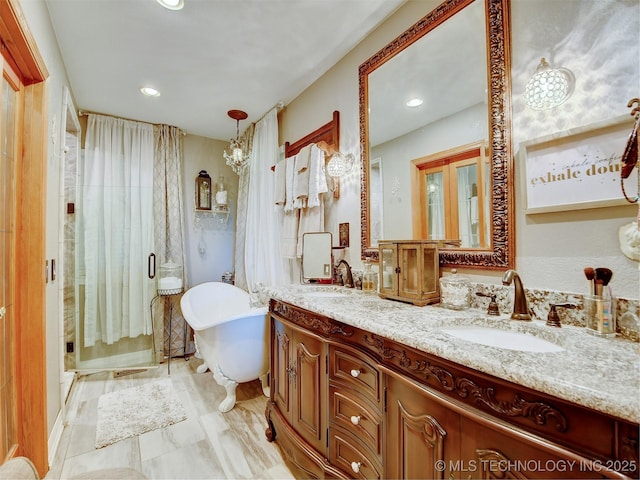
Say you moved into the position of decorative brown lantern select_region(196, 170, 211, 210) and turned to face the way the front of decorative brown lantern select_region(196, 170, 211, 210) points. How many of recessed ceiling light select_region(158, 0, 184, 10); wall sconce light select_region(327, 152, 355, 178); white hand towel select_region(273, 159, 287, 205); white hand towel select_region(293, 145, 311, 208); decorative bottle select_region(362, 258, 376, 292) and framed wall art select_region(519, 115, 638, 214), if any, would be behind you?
0

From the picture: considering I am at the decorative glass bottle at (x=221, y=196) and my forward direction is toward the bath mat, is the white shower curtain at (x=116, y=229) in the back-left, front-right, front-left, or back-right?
front-right

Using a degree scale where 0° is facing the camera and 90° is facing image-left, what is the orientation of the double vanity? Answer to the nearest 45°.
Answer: approximately 45°

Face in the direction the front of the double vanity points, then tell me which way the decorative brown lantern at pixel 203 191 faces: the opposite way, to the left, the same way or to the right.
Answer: to the left

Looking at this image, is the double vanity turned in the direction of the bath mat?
no

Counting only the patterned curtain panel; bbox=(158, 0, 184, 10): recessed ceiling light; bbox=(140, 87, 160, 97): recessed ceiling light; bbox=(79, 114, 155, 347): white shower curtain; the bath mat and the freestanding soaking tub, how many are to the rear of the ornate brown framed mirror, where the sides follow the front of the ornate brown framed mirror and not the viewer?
0

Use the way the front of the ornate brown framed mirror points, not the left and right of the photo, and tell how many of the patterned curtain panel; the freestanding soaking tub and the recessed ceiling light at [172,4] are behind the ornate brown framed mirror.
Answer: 0

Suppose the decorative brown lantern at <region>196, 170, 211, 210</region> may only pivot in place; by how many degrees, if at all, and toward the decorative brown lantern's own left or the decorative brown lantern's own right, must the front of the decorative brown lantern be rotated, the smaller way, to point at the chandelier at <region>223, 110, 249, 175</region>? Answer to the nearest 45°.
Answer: approximately 45° to the decorative brown lantern's own left

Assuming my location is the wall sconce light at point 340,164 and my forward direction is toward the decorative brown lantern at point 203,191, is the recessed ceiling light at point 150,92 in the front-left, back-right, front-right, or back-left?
front-left

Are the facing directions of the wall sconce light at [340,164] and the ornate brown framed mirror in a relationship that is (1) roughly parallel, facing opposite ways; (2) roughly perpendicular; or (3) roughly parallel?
roughly parallel

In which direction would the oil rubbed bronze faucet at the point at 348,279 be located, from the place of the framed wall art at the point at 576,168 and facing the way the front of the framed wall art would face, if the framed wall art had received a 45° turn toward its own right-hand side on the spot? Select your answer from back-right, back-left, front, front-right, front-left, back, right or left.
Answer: front

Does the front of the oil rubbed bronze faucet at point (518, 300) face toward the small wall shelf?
no

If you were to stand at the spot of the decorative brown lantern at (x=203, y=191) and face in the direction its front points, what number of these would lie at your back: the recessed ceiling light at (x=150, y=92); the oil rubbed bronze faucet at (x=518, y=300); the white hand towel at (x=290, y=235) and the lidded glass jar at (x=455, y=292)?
0

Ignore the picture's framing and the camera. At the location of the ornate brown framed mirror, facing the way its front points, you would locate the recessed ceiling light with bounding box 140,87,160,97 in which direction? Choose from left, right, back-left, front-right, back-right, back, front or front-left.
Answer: front-right

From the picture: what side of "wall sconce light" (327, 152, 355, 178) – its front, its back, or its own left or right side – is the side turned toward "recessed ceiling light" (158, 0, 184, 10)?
front

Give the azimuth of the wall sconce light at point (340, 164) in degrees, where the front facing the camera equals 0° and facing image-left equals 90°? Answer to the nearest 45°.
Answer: approximately 45°

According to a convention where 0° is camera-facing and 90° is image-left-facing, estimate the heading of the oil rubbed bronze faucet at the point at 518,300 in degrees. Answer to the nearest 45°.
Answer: approximately 45°

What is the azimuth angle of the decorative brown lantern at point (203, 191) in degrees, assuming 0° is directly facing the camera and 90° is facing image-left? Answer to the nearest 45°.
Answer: approximately 0°
